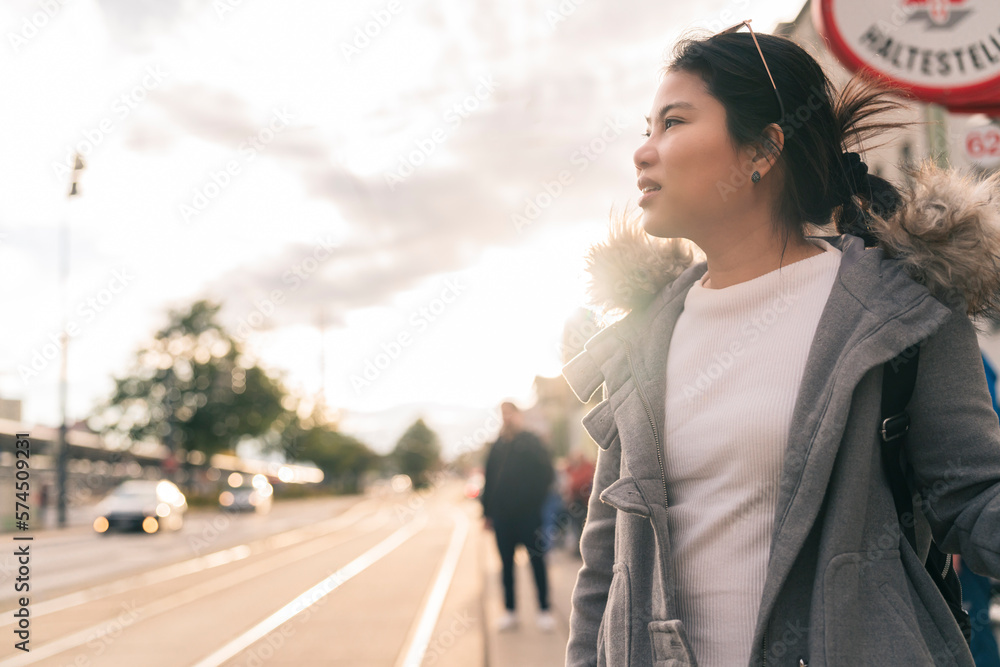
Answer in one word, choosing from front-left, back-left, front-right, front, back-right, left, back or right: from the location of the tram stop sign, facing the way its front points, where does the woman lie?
front

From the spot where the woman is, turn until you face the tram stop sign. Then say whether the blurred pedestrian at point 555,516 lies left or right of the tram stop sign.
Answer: left

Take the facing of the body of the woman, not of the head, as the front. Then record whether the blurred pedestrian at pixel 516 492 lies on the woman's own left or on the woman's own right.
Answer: on the woman's own right

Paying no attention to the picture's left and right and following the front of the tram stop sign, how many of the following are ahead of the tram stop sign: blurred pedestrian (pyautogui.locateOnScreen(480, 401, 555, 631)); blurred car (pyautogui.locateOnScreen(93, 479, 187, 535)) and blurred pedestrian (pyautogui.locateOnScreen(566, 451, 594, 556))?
0

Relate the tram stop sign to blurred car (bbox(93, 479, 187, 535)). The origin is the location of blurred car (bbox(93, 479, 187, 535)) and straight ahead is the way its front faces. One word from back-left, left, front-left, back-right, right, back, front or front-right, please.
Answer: front-left

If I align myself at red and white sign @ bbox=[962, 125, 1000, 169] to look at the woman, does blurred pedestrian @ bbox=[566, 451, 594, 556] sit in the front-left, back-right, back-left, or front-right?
back-right

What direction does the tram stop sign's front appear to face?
toward the camera

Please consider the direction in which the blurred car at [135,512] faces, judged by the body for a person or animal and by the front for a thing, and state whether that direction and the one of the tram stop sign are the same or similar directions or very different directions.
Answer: same or similar directions

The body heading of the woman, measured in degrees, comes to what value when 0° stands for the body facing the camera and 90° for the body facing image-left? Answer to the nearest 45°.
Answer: approximately 45°

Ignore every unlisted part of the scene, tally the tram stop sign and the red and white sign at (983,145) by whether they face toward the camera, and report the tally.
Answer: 2

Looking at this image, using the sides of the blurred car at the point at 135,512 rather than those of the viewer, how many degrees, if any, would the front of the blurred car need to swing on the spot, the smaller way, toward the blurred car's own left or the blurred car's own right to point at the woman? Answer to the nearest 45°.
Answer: approximately 45° to the blurred car's own left

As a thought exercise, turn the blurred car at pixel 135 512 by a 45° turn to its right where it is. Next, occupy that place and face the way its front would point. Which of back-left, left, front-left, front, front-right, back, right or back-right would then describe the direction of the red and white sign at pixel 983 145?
left

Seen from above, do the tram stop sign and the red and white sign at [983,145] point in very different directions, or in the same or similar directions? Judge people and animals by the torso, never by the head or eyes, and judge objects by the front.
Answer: same or similar directions
